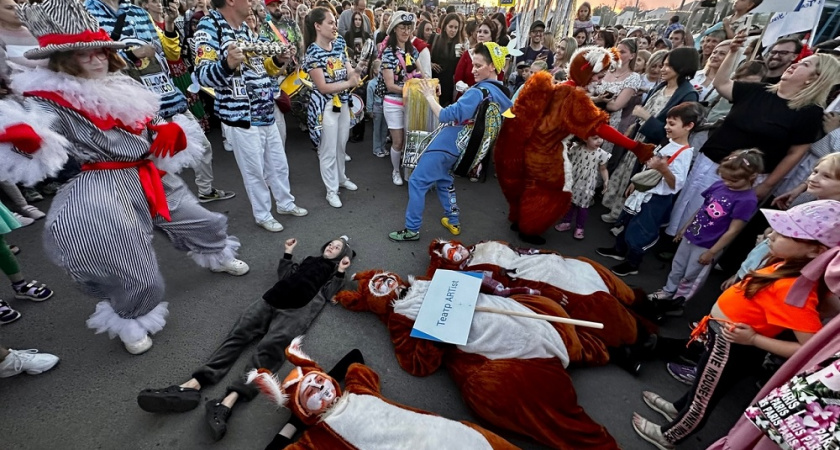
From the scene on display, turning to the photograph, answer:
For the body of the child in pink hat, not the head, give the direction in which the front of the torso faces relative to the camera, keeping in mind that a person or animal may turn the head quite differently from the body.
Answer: to the viewer's left

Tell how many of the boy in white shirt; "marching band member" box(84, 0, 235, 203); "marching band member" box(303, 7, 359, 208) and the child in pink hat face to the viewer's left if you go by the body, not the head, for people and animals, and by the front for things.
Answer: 2

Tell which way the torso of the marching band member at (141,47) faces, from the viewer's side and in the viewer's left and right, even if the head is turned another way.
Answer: facing the viewer and to the right of the viewer

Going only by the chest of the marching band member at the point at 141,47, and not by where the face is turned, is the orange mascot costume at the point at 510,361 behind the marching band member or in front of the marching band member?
in front

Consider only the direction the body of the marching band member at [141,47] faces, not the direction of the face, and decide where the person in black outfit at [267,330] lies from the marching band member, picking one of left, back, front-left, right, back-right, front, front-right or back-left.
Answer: front-right

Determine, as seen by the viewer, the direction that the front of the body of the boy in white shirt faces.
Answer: to the viewer's left

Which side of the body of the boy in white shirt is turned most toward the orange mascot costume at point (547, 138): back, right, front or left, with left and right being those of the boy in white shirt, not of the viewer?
front

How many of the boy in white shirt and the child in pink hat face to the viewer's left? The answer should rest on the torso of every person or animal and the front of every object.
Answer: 2

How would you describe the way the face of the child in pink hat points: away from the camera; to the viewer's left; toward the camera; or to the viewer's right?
to the viewer's left

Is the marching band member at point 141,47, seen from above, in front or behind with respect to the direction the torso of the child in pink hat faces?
in front
